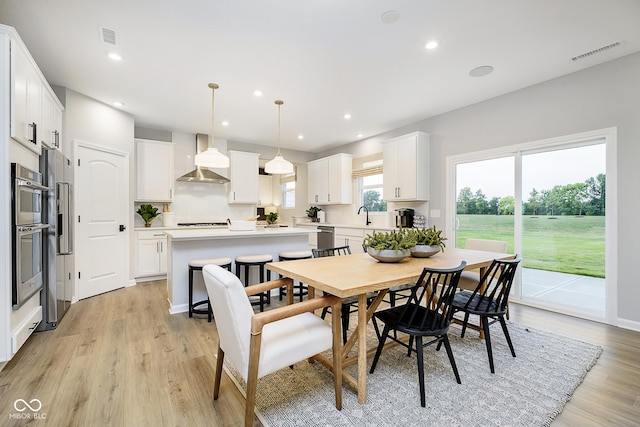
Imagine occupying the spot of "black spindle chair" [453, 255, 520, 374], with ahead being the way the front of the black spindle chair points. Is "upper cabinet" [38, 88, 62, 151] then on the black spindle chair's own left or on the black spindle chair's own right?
on the black spindle chair's own left

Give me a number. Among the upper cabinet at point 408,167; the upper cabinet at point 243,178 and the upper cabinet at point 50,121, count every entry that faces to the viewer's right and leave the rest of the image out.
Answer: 1

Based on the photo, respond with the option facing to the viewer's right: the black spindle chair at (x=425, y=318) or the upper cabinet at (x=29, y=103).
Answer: the upper cabinet

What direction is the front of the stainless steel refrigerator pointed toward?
to the viewer's right

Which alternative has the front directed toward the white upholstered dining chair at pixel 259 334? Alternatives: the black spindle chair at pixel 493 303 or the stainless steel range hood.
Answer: the stainless steel range hood

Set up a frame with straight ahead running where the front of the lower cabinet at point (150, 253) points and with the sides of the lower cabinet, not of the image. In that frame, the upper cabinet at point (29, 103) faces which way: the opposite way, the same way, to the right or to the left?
to the left

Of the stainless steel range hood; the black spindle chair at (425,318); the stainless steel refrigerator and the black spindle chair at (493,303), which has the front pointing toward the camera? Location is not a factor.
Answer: the stainless steel range hood

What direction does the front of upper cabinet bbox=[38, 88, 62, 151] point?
to the viewer's right
